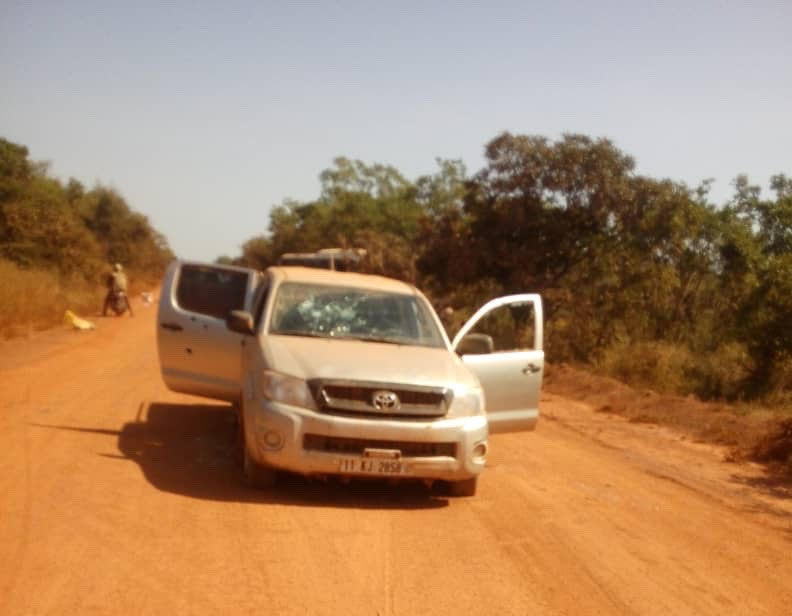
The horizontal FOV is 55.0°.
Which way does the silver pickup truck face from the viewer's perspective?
toward the camera

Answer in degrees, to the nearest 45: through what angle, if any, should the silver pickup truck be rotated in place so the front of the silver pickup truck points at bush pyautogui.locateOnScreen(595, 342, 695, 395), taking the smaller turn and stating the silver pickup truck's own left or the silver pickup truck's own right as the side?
approximately 135° to the silver pickup truck's own left

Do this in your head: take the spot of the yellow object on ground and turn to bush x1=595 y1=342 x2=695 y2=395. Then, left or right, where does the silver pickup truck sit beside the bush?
right

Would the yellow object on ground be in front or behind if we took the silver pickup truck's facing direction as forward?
behind
